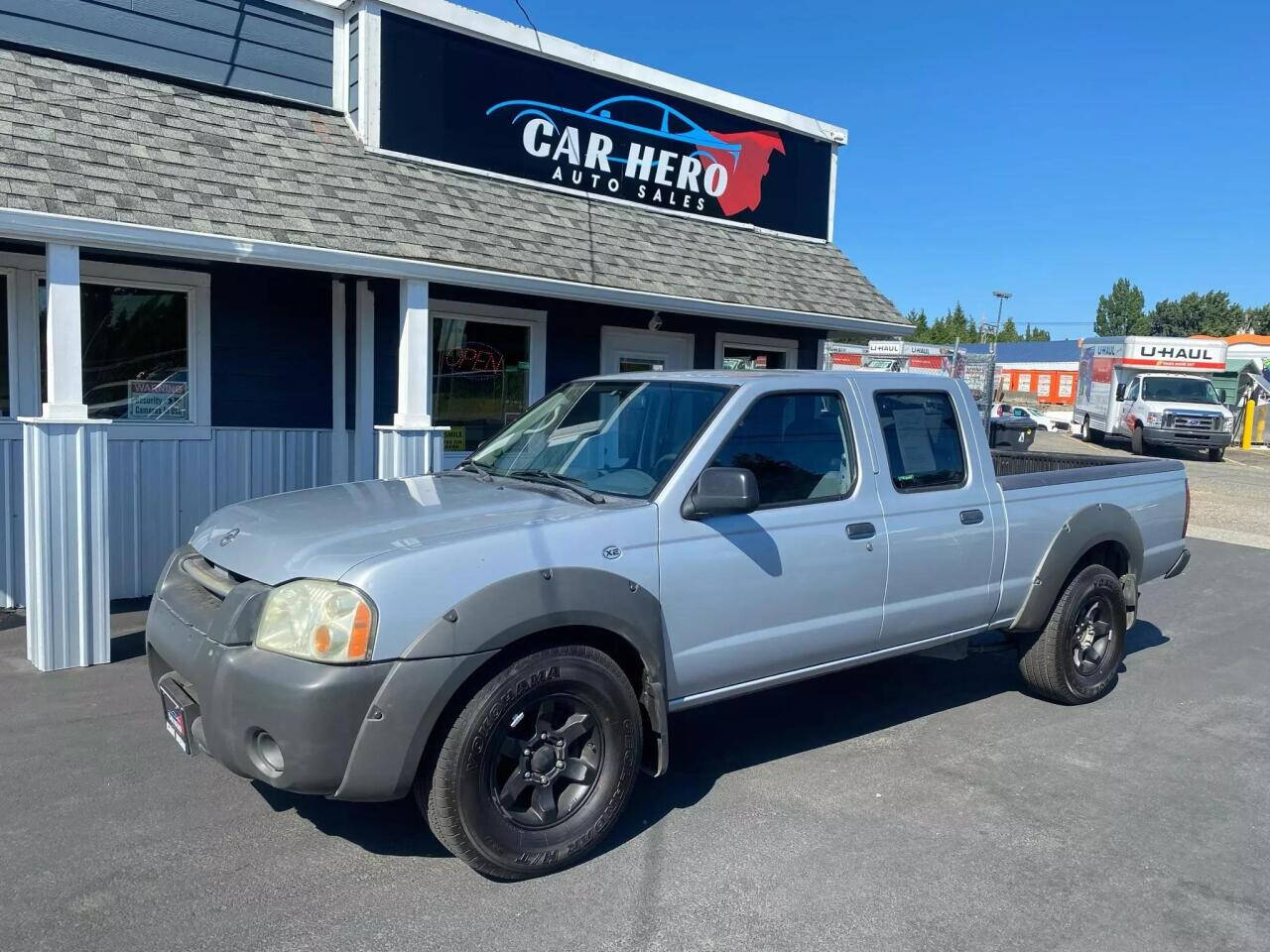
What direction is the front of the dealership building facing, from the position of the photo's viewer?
facing the viewer and to the right of the viewer

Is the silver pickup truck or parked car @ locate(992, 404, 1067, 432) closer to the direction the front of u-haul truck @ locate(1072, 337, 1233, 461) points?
the silver pickup truck

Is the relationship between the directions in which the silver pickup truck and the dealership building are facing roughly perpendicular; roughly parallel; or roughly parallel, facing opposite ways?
roughly perpendicular

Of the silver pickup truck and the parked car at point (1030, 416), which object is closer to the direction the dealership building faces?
the silver pickup truck

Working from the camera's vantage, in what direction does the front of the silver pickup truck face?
facing the viewer and to the left of the viewer

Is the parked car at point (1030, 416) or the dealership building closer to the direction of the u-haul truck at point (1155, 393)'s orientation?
the dealership building

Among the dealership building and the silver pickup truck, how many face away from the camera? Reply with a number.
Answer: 0

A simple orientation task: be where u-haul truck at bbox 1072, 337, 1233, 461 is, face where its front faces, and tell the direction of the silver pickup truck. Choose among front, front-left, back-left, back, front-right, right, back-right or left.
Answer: front-right

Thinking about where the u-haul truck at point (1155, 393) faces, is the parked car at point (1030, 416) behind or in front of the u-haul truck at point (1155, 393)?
behind

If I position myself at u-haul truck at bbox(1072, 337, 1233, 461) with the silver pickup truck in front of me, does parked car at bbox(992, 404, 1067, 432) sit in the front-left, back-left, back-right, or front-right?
back-right

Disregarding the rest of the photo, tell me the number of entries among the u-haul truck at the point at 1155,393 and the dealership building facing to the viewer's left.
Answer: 0

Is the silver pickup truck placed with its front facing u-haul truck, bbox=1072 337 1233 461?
no

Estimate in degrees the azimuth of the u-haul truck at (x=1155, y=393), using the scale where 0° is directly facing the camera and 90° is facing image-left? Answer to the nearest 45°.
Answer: approximately 315°

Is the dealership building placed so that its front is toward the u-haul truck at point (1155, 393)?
no

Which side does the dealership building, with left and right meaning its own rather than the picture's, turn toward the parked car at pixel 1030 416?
left

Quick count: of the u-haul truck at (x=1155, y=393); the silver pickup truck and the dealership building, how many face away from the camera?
0
